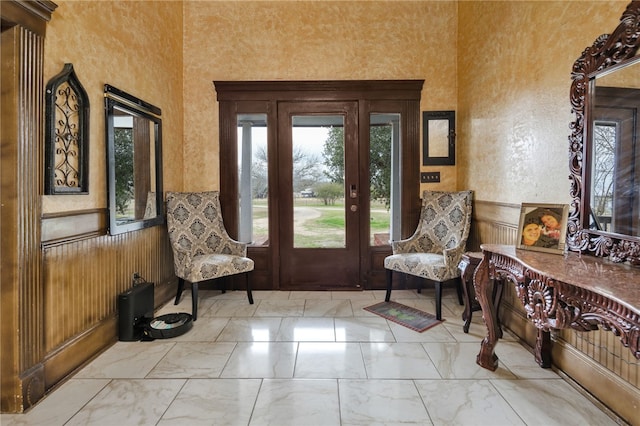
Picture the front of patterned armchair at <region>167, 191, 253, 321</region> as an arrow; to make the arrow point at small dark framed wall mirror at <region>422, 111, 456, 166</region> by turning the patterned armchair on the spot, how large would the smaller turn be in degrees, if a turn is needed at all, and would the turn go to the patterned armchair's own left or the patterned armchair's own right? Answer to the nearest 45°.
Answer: approximately 45° to the patterned armchair's own left

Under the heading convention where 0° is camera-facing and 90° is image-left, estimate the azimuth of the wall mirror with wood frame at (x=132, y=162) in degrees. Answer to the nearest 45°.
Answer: approximately 315°

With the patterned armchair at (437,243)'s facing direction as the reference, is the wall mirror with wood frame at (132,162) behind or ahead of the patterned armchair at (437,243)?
ahead

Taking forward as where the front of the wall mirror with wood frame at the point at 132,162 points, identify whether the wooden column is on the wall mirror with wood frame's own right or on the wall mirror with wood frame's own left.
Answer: on the wall mirror with wood frame's own right

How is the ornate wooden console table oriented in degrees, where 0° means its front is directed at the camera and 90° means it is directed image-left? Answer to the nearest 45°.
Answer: approximately 45°

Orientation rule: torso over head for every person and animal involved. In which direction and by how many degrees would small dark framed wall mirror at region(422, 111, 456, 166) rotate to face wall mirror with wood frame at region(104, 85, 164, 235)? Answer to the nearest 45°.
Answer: approximately 45° to its right

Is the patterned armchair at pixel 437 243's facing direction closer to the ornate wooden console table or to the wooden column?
the wooden column
